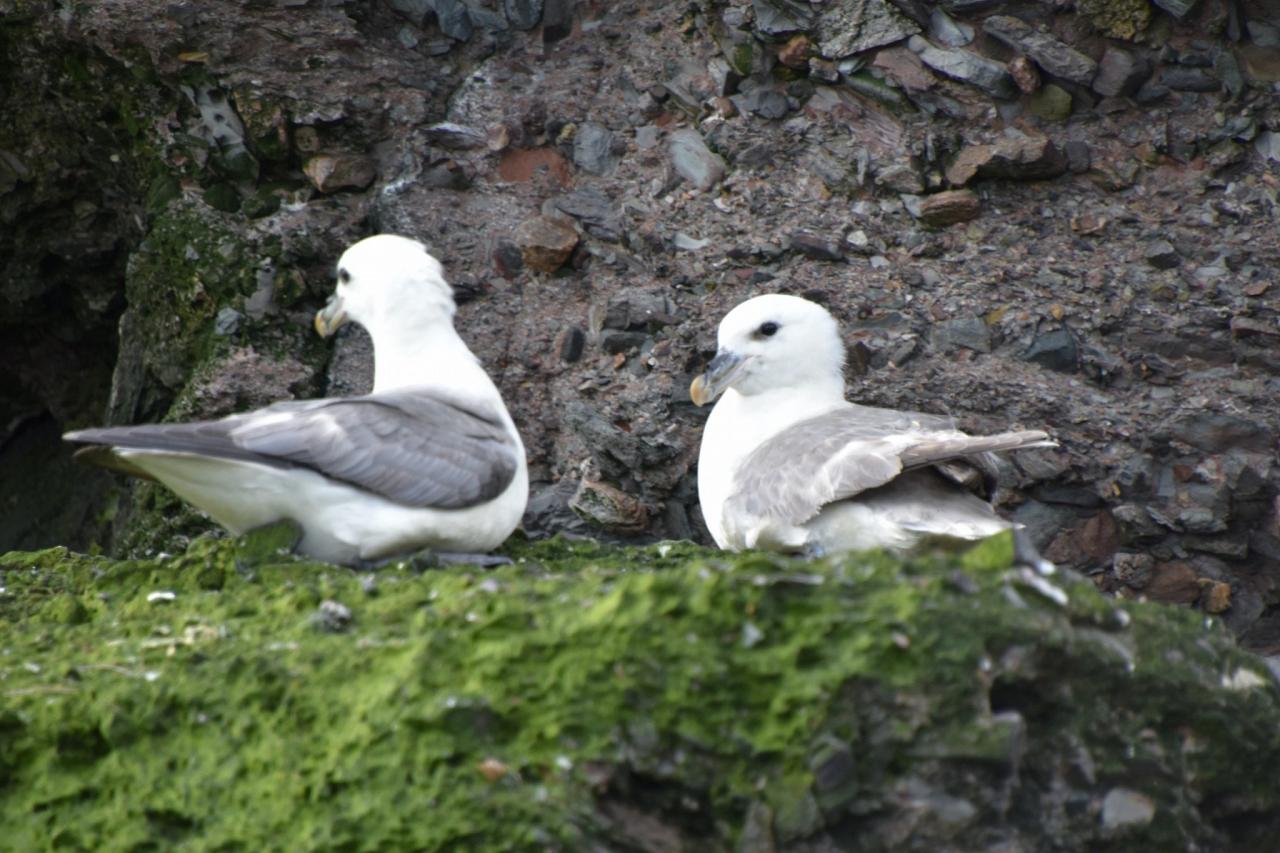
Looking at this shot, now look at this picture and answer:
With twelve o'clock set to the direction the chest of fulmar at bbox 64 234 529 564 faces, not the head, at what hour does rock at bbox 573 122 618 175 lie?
The rock is roughly at 10 o'clock from the fulmar.

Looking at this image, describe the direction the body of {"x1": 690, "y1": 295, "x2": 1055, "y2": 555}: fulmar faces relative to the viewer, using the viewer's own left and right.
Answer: facing to the left of the viewer

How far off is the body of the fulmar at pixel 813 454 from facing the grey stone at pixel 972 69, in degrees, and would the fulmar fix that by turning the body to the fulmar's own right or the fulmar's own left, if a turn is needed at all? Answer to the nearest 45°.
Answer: approximately 135° to the fulmar's own right

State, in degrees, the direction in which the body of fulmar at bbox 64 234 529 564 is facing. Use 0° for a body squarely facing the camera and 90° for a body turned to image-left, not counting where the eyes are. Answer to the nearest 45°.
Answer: approximately 270°

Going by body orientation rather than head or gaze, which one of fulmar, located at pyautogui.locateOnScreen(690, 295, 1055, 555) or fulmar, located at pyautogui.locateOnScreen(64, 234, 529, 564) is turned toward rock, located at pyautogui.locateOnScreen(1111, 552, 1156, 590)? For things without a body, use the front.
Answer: fulmar, located at pyautogui.locateOnScreen(64, 234, 529, 564)

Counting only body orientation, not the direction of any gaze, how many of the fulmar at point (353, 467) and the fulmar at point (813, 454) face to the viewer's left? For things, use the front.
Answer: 1

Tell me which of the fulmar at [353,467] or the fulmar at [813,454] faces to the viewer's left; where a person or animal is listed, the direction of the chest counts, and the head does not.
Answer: the fulmar at [813,454]

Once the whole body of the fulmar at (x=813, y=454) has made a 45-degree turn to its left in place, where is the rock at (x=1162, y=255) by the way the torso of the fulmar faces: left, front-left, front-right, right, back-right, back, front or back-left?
back

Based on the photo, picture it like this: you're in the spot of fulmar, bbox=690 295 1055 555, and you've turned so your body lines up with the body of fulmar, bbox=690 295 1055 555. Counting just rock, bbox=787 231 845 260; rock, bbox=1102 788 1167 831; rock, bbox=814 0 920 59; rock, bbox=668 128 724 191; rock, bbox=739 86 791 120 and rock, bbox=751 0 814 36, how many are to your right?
5

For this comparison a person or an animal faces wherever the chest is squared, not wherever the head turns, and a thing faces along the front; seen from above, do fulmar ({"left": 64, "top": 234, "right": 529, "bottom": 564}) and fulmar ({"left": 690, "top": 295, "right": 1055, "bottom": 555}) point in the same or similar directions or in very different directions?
very different directions

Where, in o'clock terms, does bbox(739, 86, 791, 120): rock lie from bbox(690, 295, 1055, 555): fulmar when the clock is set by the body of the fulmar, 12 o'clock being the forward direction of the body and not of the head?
The rock is roughly at 3 o'clock from the fulmar.

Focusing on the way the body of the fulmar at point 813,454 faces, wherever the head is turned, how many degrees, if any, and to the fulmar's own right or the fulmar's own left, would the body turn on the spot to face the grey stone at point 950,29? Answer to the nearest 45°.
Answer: approximately 90° to the fulmar's own right

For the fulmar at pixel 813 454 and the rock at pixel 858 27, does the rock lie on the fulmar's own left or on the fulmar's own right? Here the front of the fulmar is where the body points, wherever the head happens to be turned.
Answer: on the fulmar's own right

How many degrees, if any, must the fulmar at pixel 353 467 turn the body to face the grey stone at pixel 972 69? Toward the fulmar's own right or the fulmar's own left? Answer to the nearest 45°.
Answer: approximately 45° to the fulmar's own left
